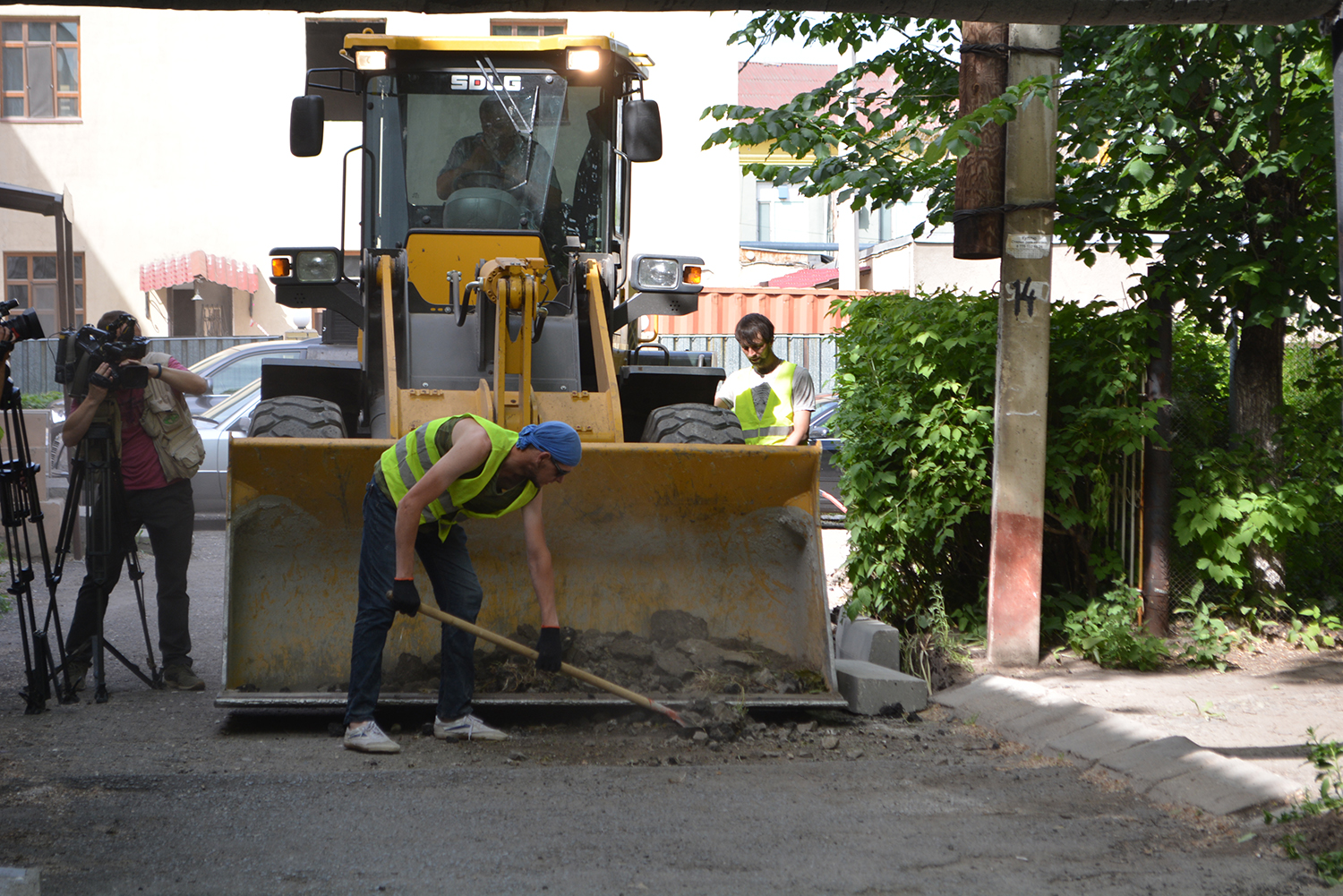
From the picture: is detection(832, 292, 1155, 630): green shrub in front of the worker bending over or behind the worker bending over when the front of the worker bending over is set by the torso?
in front

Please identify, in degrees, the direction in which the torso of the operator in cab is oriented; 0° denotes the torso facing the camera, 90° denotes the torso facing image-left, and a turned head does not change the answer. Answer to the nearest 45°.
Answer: approximately 0°

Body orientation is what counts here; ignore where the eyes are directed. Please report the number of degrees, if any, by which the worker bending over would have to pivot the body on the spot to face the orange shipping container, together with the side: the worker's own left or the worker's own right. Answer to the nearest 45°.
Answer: approximately 90° to the worker's own left

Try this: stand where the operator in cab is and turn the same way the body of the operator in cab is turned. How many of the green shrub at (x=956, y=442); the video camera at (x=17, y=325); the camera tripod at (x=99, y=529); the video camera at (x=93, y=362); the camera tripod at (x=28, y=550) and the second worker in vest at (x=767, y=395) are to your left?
2

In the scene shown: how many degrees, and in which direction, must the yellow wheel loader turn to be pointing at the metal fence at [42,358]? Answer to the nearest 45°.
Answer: approximately 135° to its right

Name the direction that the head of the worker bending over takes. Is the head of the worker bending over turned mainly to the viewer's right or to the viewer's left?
to the viewer's right

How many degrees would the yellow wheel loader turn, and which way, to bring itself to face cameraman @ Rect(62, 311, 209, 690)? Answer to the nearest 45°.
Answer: approximately 90° to its right

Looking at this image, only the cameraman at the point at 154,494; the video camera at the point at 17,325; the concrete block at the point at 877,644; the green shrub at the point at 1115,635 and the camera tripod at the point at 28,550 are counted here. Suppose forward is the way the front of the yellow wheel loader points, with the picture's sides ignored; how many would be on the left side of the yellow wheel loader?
2

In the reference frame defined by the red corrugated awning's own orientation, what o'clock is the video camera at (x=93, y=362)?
The video camera is roughly at 12 o'clock from the red corrugated awning.

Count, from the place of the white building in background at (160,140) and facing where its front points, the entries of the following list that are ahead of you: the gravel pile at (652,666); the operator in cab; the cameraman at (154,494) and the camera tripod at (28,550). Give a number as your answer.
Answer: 4

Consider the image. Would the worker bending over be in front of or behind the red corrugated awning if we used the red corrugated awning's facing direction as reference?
in front

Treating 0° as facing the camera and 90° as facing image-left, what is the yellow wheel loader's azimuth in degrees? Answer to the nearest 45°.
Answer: approximately 0°
